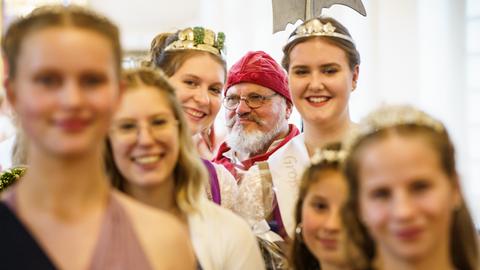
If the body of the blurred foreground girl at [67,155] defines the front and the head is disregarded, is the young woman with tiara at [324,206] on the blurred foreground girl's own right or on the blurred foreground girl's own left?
on the blurred foreground girl's own left

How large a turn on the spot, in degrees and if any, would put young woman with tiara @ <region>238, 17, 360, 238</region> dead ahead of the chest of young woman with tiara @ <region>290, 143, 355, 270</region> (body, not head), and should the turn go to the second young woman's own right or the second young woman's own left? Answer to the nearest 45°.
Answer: approximately 180°

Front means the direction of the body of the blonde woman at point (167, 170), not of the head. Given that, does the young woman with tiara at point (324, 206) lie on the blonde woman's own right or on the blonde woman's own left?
on the blonde woman's own left

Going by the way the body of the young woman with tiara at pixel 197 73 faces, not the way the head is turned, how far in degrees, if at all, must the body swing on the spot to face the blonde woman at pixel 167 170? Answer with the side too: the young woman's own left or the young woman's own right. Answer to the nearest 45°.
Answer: approximately 45° to the young woman's own right

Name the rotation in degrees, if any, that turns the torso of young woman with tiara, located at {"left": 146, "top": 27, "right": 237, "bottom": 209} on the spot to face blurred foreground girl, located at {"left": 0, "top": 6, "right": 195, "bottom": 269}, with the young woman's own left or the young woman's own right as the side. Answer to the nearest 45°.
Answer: approximately 45° to the young woman's own right

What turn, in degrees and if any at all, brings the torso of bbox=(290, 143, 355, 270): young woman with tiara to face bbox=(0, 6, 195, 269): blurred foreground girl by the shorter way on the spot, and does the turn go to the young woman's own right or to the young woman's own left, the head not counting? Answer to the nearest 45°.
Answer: approximately 45° to the young woman's own right

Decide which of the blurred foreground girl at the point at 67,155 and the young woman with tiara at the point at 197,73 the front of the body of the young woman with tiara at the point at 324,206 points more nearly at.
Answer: the blurred foreground girl

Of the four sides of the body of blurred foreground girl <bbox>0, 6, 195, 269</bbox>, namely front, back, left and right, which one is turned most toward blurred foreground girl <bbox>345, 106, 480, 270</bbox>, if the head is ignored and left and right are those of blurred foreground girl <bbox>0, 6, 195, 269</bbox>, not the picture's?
left

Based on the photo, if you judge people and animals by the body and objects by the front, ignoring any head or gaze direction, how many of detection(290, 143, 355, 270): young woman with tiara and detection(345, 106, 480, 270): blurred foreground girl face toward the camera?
2

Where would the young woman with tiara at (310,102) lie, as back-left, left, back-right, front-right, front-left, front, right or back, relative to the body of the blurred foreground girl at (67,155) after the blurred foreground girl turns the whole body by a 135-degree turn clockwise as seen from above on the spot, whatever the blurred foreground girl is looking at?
right
